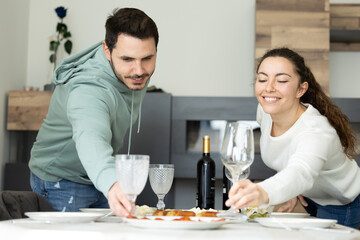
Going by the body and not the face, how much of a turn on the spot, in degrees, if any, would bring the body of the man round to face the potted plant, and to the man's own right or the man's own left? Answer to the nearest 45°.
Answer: approximately 135° to the man's own left

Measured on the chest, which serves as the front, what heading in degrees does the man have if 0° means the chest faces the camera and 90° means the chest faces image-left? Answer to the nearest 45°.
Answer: approximately 315°

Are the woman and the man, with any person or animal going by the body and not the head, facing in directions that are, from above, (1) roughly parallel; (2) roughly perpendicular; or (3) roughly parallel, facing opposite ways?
roughly perpendicular

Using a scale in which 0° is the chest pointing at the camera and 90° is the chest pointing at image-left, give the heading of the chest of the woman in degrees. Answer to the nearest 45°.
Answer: approximately 45°

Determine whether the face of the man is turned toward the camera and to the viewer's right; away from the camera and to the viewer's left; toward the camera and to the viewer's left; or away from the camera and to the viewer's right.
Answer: toward the camera and to the viewer's right
